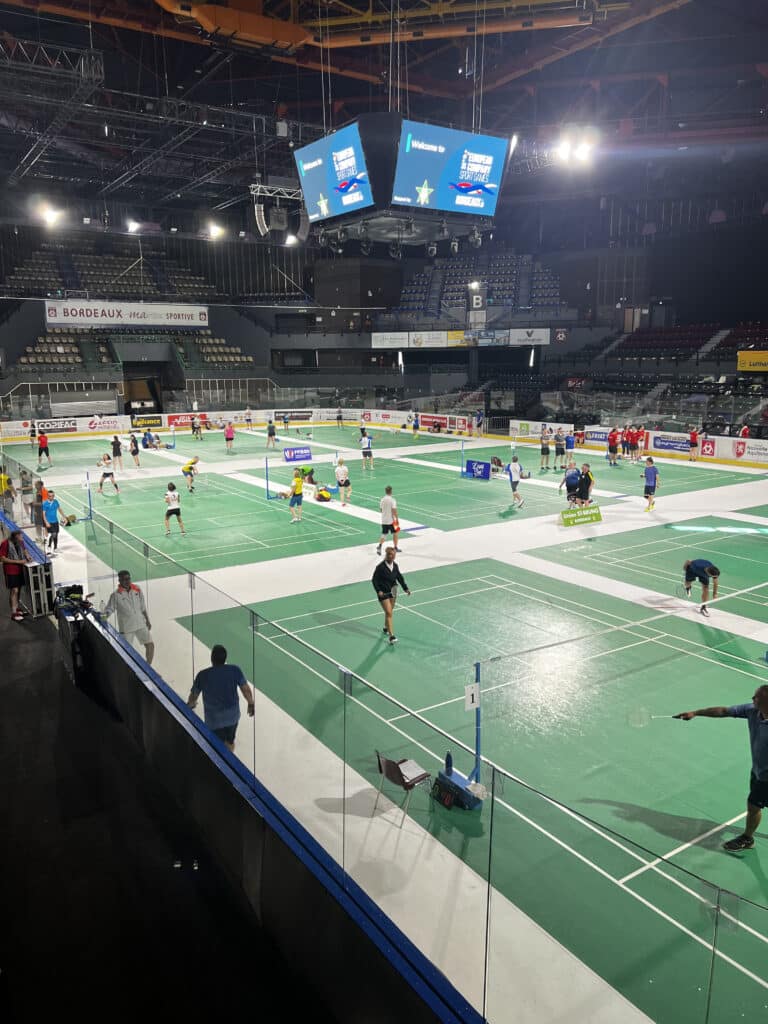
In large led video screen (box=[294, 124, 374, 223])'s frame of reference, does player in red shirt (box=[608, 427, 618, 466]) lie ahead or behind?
behind

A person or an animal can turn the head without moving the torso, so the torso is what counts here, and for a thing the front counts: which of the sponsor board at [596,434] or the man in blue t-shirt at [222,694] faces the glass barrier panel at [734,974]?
the sponsor board

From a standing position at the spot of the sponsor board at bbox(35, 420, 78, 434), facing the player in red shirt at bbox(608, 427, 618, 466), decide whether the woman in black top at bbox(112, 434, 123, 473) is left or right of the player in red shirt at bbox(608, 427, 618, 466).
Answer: right

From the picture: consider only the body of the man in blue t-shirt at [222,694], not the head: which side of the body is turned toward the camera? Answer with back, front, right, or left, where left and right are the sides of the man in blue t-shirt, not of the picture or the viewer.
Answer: back

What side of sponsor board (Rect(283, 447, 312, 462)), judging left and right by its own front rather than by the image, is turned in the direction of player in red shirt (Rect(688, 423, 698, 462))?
left
